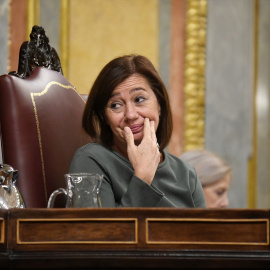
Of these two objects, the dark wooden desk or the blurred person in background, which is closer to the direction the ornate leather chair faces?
the dark wooden desk

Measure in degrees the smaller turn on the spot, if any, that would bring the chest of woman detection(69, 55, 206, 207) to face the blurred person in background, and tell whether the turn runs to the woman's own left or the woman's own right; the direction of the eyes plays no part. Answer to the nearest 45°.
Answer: approximately 180°

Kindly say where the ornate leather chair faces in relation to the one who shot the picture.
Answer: facing the viewer and to the right of the viewer

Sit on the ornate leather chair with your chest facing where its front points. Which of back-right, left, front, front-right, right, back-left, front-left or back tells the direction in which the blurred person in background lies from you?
left

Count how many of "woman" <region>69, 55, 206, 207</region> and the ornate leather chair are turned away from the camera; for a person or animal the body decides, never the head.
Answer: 0

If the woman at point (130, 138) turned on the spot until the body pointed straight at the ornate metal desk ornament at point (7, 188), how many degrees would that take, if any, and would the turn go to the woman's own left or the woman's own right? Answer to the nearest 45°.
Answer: approximately 45° to the woman's own right

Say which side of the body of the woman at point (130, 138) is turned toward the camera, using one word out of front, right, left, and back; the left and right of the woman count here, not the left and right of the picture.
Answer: front
